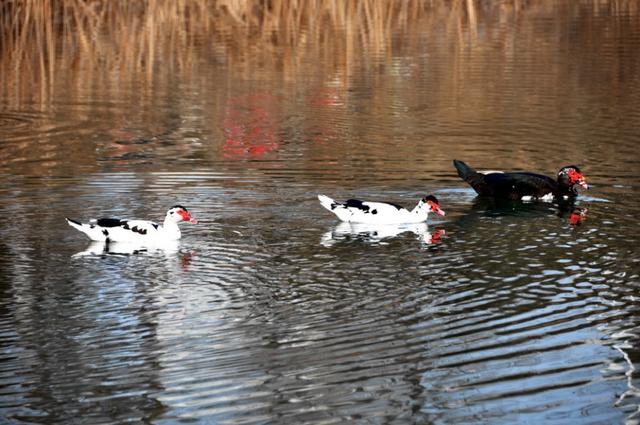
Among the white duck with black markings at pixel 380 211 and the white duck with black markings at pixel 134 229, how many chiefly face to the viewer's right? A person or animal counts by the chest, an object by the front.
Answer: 2

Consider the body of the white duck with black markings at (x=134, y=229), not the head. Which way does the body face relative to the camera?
to the viewer's right

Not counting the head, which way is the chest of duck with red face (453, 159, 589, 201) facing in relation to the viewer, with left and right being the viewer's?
facing to the right of the viewer

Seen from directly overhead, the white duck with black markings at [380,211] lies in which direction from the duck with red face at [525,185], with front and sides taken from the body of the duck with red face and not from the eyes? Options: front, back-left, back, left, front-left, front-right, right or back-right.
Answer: back-right

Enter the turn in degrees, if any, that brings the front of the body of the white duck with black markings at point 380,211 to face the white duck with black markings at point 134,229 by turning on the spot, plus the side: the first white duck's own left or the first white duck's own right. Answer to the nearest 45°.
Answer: approximately 135° to the first white duck's own right

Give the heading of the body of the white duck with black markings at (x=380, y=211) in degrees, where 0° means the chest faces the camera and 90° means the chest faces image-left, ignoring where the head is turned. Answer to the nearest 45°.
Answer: approximately 270°

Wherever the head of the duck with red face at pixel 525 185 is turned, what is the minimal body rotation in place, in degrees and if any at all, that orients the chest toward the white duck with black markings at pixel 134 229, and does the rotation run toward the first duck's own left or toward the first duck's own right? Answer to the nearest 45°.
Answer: approximately 135° to the first duck's own right

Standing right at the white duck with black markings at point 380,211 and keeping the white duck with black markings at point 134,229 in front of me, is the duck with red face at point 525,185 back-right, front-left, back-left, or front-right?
back-right

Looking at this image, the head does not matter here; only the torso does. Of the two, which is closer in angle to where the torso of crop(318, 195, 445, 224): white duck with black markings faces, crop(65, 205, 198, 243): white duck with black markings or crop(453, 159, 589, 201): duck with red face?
the duck with red face

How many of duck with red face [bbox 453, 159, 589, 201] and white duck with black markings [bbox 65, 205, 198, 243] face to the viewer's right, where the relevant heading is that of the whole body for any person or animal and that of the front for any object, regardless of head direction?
2
